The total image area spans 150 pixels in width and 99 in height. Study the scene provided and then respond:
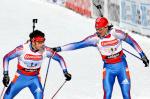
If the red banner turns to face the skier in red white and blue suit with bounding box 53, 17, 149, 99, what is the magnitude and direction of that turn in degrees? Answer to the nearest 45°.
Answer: approximately 45° to its left

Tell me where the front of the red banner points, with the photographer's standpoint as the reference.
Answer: facing the viewer and to the left of the viewer

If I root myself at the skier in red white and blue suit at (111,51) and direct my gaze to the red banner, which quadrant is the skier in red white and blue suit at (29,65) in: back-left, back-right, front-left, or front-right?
back-left

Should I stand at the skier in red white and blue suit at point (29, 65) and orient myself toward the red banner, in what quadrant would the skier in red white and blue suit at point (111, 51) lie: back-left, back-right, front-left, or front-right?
front-right

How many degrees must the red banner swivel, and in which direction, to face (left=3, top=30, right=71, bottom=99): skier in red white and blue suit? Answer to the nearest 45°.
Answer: approximately 45° to its left

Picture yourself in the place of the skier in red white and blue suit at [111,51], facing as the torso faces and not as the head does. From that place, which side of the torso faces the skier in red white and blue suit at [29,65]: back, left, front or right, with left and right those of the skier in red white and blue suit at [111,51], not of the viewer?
right

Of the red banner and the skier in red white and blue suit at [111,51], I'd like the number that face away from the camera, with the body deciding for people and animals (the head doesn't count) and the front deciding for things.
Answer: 0

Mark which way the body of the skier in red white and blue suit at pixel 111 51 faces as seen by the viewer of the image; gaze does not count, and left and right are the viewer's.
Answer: facing the viewer

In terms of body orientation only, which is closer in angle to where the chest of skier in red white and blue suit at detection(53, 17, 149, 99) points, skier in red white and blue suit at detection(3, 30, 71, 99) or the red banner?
the skier in red white and blue suit at detection(3, 30, 71, 99)

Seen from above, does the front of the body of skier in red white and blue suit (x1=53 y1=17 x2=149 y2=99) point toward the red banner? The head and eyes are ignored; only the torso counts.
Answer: no
